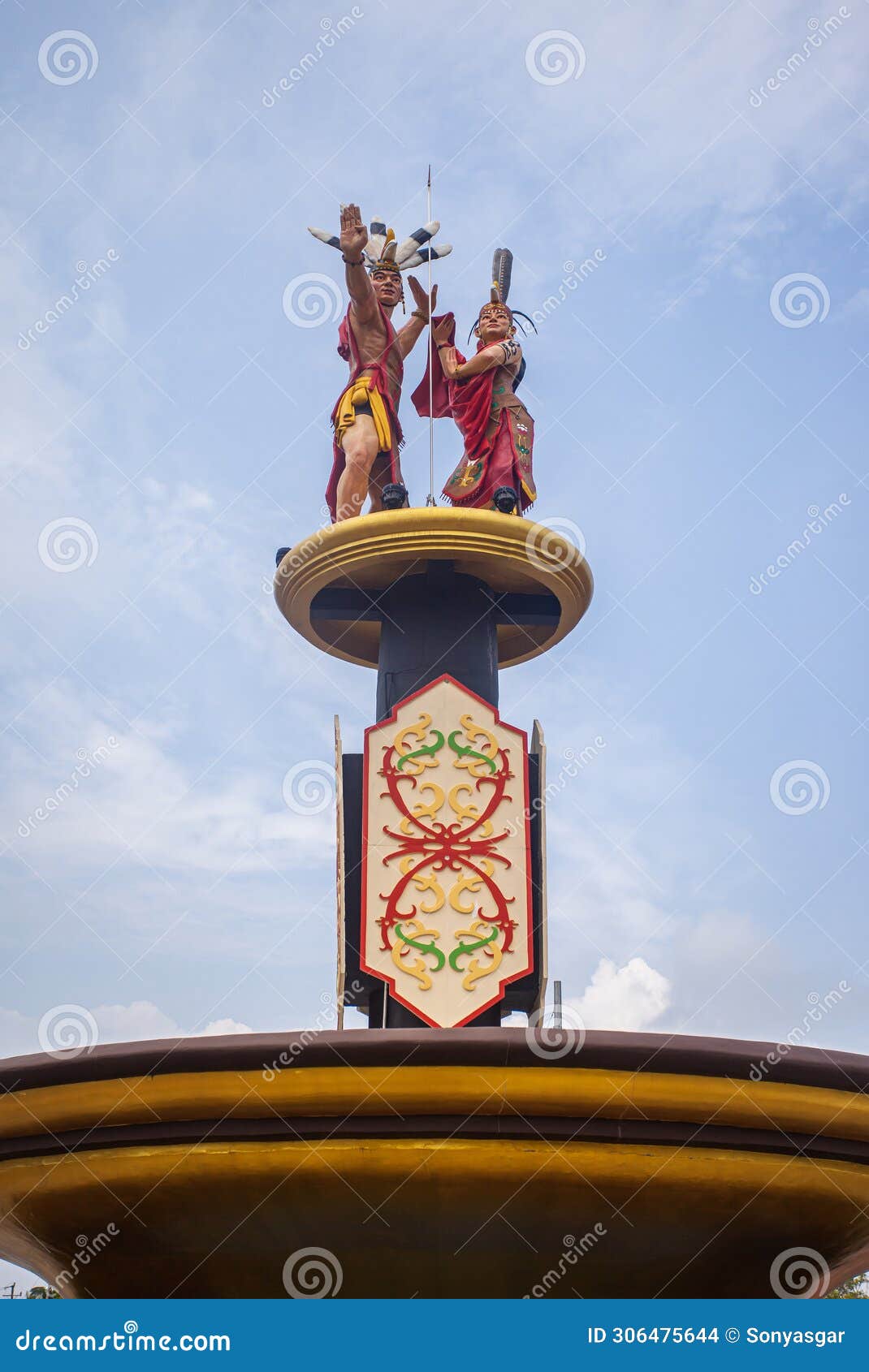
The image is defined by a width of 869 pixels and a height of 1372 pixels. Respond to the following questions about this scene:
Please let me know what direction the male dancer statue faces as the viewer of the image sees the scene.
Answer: facing the viewer and to the right of the viewer

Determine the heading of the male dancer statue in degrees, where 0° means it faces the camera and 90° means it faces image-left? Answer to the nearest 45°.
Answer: approximately 315°
